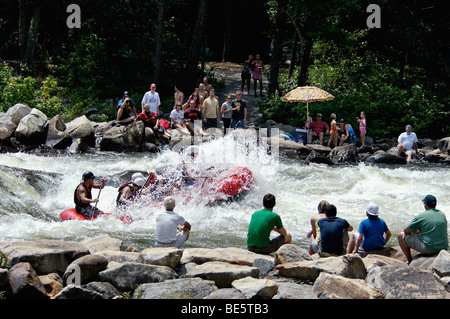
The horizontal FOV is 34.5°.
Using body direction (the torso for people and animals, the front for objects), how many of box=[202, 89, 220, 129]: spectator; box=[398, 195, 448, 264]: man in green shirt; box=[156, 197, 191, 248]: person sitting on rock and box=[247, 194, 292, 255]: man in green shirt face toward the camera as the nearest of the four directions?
1

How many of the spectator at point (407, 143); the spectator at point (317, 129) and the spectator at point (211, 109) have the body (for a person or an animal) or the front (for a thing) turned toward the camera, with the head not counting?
3

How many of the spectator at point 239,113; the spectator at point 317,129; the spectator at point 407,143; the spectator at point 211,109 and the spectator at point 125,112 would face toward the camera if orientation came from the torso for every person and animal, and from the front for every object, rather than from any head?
5

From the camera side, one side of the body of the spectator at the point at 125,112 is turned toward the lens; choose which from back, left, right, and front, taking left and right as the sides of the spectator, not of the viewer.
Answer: front

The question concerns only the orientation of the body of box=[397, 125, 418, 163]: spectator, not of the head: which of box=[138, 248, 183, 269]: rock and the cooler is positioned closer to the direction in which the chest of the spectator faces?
the rock

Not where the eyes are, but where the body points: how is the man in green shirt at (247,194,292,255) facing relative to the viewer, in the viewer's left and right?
facing away from the viewer and to the right of the viewer

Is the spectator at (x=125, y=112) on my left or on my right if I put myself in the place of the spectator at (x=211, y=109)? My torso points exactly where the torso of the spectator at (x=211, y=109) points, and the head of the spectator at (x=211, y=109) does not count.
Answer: on my right

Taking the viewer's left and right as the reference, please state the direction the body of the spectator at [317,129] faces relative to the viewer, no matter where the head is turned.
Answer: facing the viewer

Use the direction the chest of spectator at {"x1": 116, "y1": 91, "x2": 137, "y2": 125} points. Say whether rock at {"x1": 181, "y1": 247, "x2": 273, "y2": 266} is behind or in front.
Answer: in front

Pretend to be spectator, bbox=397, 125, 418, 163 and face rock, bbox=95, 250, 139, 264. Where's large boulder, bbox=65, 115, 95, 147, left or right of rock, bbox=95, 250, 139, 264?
right

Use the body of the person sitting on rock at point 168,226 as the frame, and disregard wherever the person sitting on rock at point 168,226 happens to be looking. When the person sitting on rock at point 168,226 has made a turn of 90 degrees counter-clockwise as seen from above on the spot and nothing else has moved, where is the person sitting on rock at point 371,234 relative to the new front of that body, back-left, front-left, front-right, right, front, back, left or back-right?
back-right

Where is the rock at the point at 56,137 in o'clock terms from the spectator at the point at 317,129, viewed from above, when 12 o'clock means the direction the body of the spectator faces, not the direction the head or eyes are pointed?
The rock is roughly at 2 o'clock from the spectator.

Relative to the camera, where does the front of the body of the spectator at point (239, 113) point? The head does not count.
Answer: toward the camera

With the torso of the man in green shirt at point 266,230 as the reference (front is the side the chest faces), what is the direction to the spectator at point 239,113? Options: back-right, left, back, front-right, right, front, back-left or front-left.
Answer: front-left

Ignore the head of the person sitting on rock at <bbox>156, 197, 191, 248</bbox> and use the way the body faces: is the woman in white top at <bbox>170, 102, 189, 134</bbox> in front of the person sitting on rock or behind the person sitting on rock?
in front

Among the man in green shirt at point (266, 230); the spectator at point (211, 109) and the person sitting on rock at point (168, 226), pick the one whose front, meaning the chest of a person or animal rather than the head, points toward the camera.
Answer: the spectator

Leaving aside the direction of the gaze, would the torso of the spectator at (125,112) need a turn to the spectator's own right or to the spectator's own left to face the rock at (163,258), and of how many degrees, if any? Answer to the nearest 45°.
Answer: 0° — they already face it
